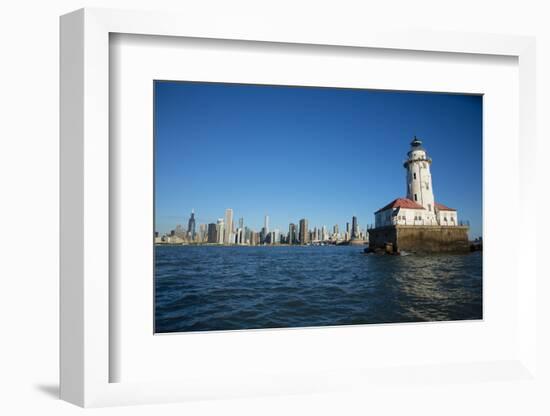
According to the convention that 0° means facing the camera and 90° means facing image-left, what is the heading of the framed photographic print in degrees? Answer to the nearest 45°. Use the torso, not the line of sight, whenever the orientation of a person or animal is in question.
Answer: approximately 315°
